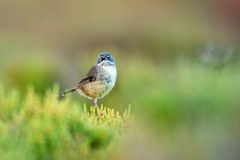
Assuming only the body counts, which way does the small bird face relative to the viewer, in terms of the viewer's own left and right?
facing the viewer and to the right of the viewer
